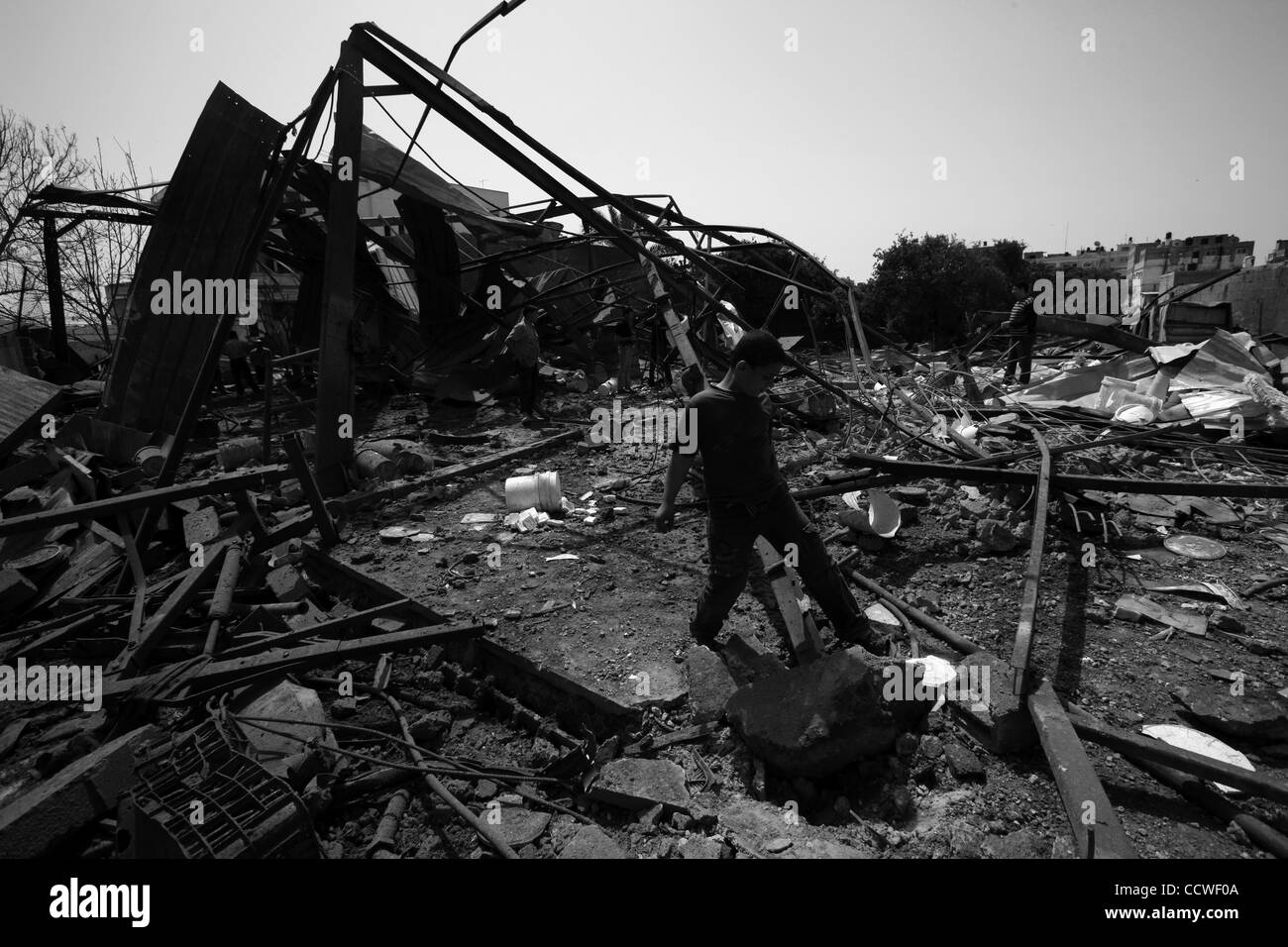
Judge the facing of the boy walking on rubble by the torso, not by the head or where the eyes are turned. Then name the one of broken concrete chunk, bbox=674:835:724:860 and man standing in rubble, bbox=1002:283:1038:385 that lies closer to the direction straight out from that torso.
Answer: the broken concrete chunk

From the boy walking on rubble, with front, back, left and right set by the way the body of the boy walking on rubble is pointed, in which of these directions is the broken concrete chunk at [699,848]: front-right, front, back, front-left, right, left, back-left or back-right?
front-right

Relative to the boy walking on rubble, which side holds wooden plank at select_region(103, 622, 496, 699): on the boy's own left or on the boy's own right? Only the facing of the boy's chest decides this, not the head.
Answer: on the boy's own right
